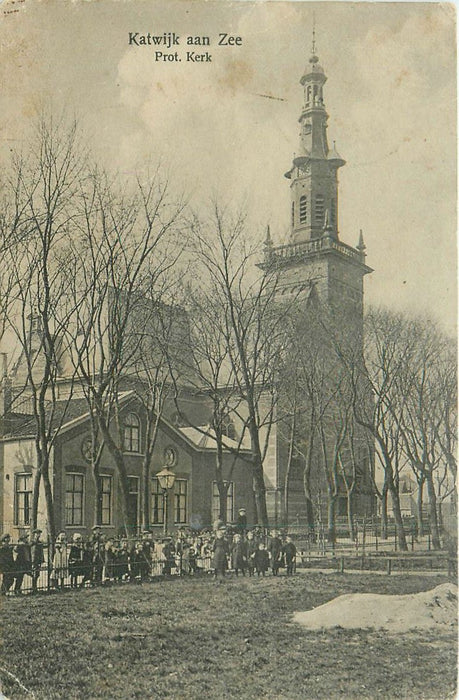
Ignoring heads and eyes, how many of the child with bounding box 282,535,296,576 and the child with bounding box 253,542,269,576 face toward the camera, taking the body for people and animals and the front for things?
2

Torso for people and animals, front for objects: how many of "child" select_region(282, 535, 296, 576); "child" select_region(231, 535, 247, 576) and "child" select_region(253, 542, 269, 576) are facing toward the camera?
3

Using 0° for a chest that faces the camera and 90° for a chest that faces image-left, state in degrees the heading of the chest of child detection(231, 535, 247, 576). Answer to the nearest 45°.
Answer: approximately 0°
